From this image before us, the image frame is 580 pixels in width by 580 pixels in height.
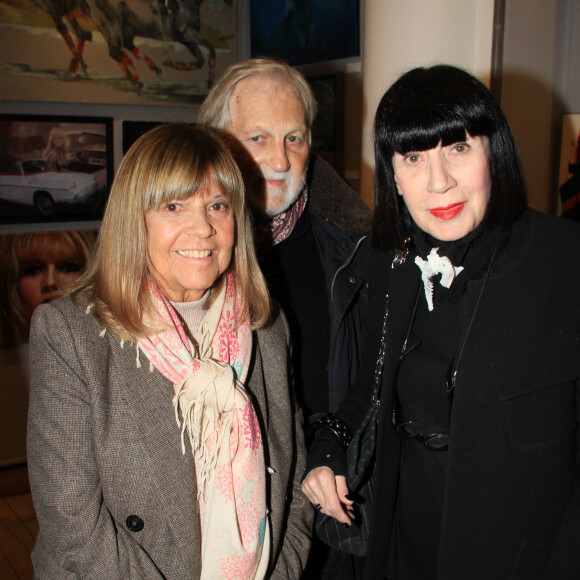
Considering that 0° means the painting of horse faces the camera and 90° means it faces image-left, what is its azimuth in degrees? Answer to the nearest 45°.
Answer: approximately 0°

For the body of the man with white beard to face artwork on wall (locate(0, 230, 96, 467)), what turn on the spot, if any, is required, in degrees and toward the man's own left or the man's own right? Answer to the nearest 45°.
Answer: approximately 135° to the man's own right

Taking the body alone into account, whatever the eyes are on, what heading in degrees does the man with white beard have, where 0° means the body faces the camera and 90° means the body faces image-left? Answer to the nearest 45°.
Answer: approximately 0°

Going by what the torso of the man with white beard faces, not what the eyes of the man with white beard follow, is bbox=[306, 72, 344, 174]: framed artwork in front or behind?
behind
